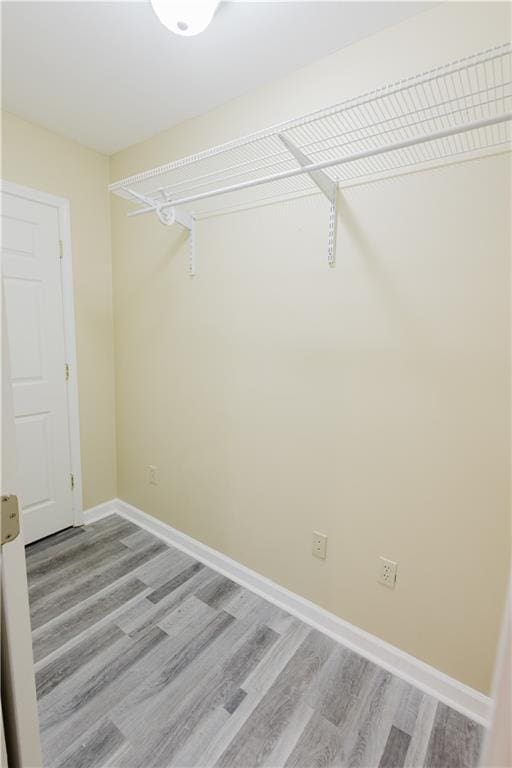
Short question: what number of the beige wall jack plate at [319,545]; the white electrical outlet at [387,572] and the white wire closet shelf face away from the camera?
0

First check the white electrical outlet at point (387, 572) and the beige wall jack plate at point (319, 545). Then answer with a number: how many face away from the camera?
0

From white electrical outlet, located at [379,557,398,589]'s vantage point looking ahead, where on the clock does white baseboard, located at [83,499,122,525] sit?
The white baseboard is roughly at 2 o'clock from the white electrical outlet.

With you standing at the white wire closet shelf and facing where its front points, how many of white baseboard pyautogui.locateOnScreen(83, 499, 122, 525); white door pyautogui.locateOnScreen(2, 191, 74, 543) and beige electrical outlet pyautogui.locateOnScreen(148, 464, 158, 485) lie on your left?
0

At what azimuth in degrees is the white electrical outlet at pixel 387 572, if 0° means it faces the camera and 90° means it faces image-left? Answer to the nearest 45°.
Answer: approximately 45°

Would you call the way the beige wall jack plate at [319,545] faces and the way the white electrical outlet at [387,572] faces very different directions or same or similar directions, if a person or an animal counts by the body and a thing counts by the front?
same or similar directions

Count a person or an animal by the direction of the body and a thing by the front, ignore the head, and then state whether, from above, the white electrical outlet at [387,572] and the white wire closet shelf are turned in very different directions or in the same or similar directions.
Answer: same or similar directions

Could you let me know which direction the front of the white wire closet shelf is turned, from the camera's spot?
facing the viewer and to the left of the viewer

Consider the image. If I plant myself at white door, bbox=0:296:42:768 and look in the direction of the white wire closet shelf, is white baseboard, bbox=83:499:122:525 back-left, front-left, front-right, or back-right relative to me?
front-left

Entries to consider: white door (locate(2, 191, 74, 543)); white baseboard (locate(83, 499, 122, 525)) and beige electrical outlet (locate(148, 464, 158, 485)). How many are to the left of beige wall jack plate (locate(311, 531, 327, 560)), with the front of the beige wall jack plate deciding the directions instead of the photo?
0

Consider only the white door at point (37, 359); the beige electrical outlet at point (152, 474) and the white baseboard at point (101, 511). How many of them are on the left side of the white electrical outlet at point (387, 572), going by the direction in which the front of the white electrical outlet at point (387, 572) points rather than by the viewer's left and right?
0

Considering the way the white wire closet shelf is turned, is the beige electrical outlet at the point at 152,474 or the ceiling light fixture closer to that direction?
the ceiling light fixture

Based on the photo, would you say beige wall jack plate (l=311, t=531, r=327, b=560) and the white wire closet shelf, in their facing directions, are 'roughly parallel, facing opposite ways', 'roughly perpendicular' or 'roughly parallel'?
roughly parallel

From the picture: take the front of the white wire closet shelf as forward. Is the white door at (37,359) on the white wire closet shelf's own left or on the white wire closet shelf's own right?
on the white wire closet shelf's own right
